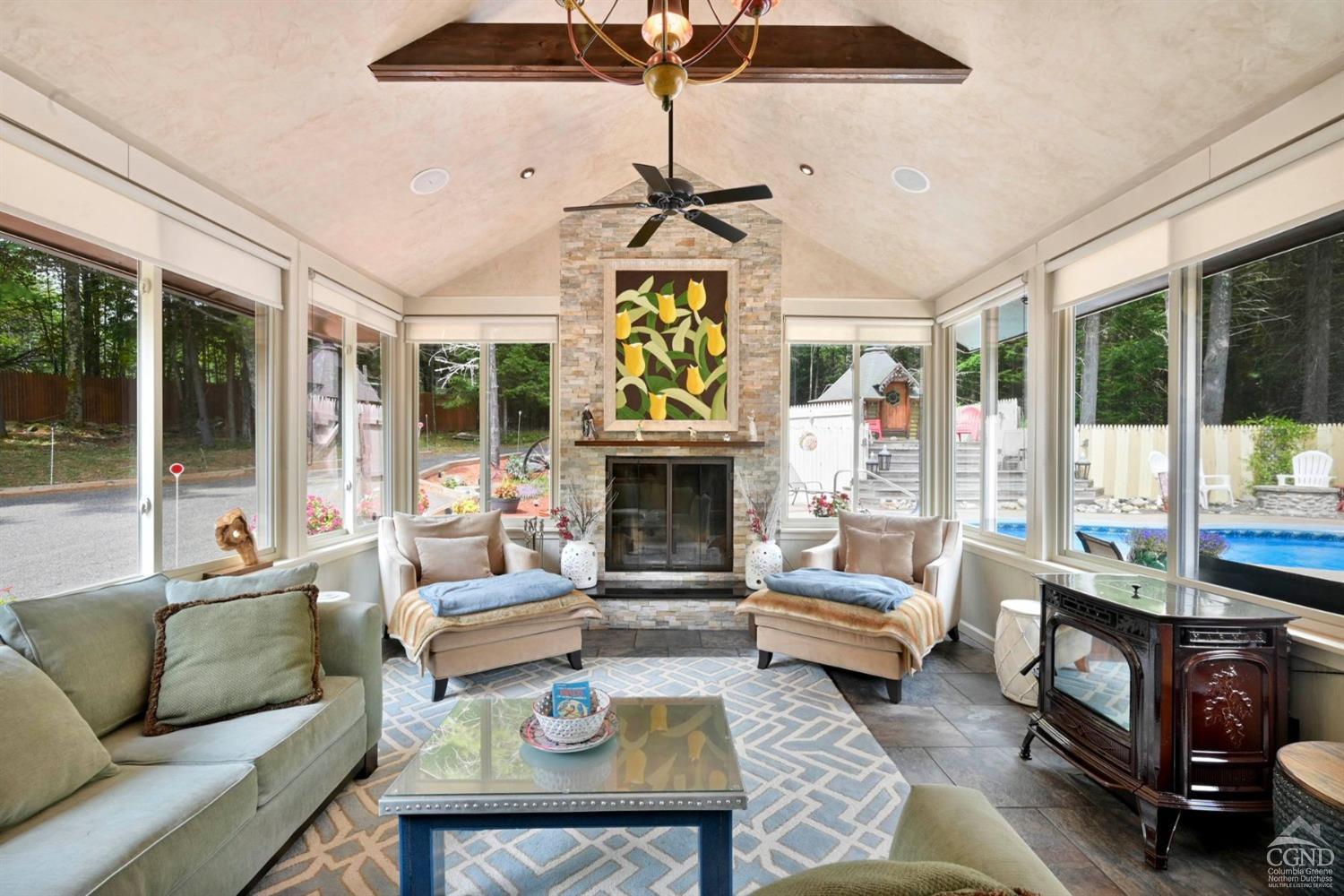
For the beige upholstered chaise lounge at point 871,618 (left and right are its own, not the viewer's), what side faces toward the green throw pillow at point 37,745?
front

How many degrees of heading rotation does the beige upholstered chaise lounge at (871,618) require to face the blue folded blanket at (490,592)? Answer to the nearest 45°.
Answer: approximately 45° to its right

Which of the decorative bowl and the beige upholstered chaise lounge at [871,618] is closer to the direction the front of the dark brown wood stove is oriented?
the decorative bowl

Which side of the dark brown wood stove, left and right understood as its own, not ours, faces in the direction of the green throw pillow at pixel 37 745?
front

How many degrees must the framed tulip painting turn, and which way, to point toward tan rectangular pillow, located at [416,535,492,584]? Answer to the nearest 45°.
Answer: approximately 45° to its right

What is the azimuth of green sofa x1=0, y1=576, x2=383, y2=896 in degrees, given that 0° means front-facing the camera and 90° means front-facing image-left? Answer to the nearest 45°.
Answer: approximately 315°

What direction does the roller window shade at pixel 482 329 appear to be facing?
toward the camera

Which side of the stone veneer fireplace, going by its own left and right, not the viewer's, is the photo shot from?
front

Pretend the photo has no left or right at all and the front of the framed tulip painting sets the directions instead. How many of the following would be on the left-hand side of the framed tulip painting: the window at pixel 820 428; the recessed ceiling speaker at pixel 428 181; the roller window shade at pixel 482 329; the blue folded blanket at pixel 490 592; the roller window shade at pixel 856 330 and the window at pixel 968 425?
3

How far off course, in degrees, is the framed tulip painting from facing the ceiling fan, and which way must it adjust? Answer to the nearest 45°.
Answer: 0° — it already faces it

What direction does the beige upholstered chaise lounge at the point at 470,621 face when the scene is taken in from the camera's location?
facing the viewer and to the right of the viewer

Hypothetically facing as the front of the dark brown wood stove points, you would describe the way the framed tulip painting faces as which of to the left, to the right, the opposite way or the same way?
to the left

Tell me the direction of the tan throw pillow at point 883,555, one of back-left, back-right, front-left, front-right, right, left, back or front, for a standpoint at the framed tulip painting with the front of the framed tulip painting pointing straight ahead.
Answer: front-left

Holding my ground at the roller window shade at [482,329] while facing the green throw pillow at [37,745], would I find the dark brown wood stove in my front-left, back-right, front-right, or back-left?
front-left

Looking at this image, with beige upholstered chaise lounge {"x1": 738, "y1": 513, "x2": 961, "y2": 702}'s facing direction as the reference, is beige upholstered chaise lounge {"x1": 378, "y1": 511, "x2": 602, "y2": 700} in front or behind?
in front

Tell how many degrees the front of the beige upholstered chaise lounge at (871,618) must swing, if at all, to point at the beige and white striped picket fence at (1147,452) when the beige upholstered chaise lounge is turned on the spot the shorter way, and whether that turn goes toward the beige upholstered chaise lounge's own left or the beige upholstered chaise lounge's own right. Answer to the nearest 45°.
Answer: approximately 135° to the beige upholstered chaise lounge's own left
